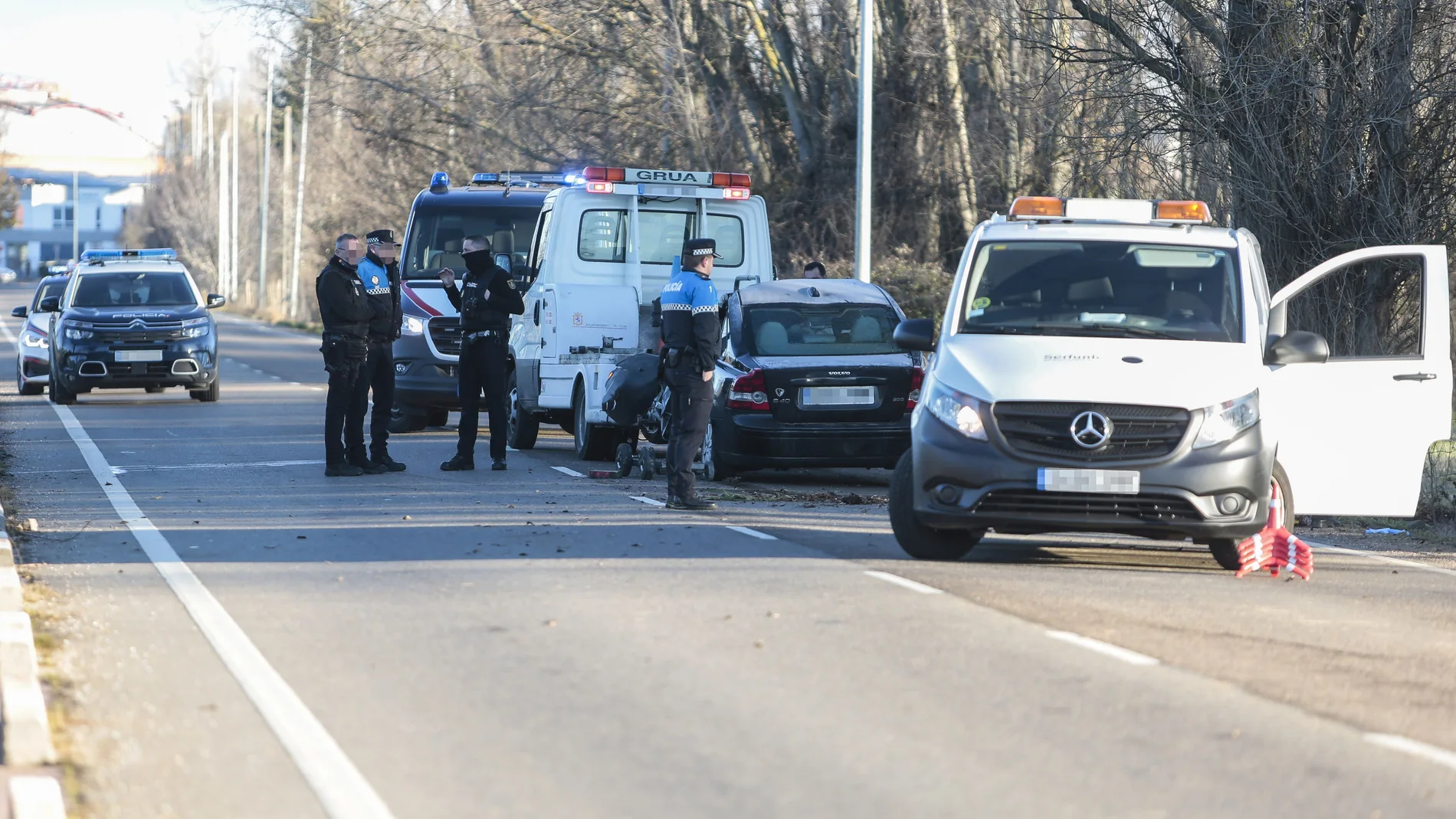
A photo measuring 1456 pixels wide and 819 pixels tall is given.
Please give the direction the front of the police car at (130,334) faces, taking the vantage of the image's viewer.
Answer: facing the viewer

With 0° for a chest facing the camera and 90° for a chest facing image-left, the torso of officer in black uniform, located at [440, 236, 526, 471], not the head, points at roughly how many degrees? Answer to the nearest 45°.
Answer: approximately 45°

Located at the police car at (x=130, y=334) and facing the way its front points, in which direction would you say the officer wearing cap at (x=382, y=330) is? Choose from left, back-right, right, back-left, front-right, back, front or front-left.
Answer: front

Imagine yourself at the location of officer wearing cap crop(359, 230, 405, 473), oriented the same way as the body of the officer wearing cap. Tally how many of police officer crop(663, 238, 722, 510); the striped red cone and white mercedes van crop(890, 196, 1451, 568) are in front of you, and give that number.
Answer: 3

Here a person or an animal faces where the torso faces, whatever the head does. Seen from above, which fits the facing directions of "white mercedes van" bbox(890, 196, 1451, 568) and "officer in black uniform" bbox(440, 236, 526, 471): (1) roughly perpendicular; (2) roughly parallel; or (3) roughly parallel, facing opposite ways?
roughly parallel

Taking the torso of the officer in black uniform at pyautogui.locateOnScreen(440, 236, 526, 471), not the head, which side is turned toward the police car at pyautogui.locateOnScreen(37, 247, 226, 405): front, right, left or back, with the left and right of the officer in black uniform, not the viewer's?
right

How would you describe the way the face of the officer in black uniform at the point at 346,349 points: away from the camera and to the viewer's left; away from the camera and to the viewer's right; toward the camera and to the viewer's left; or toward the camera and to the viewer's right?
toward the camera and to the viewer's right
